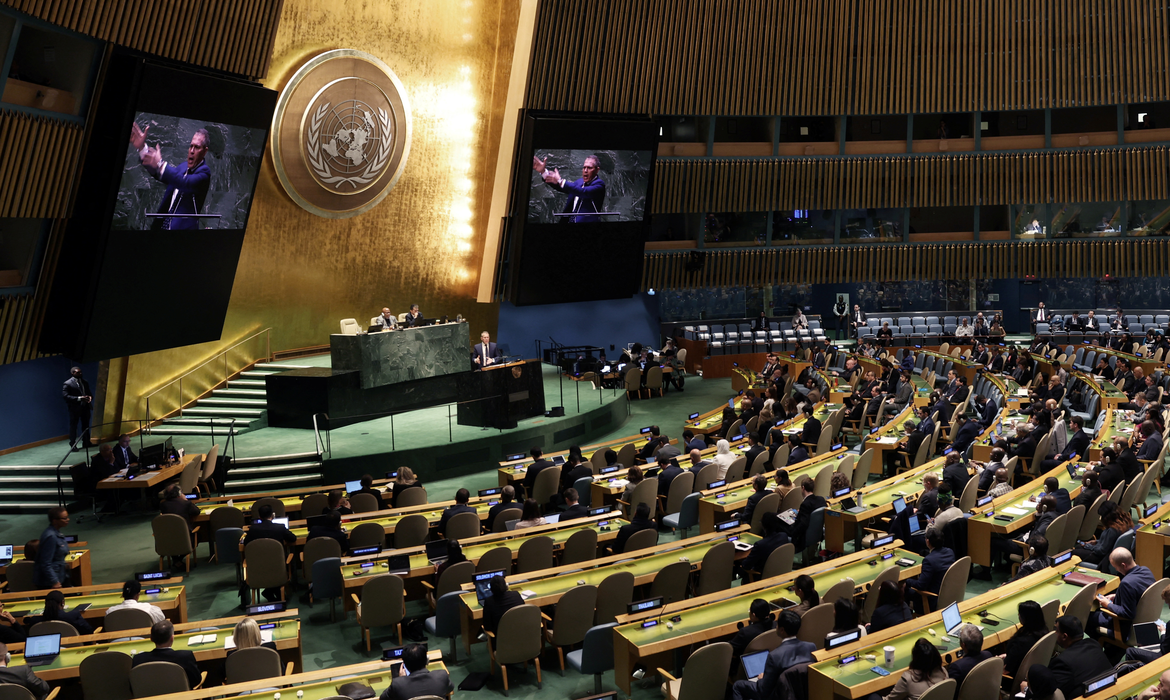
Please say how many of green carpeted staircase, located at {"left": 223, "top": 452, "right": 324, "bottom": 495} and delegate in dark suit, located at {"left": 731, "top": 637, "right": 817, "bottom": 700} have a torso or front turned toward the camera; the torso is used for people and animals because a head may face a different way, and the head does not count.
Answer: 1

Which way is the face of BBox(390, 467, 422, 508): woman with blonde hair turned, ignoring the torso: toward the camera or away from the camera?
away from the camera

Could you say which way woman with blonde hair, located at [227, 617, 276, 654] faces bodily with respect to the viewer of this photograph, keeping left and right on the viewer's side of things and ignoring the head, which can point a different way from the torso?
facing away from the viewer

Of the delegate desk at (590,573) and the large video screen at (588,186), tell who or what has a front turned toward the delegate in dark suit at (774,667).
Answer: the large video screen

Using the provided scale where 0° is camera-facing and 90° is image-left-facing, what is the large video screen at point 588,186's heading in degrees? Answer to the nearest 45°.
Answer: approximately 0°

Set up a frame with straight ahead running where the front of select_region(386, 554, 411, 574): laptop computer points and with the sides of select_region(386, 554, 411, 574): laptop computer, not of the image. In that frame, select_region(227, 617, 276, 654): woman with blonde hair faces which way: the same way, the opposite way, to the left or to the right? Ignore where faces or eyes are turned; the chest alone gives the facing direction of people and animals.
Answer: the opposite way

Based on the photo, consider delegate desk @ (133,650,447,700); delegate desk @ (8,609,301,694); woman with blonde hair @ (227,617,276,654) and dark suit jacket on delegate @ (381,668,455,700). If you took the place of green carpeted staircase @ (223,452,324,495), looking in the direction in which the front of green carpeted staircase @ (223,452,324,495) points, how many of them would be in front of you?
4

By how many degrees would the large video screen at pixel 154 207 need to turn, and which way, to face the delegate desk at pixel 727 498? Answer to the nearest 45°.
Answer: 0° — it already faces it

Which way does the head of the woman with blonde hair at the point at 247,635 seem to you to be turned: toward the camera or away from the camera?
away from the camera
